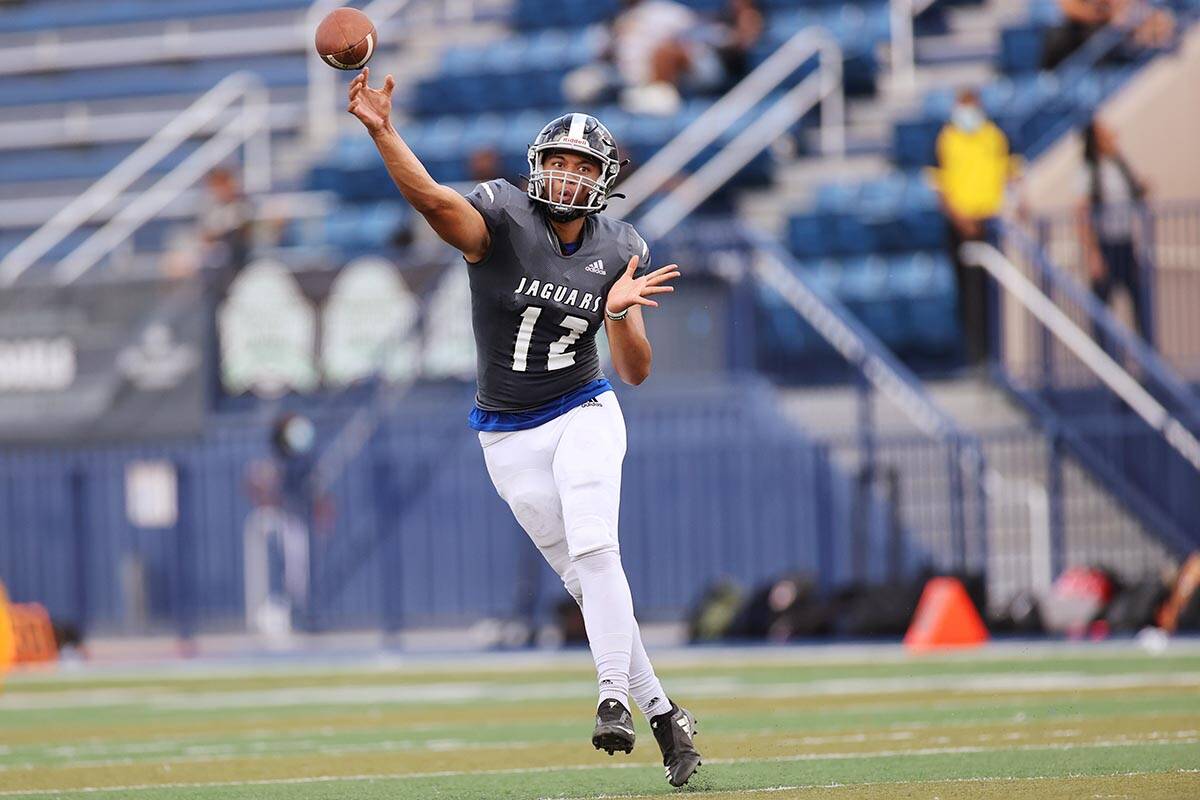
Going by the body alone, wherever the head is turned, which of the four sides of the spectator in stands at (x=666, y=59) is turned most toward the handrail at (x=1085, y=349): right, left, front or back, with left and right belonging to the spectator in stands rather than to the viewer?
left

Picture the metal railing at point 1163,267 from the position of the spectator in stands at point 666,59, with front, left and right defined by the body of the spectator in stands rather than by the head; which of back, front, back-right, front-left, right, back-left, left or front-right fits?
left

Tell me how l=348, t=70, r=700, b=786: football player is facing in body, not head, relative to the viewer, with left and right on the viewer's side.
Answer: facing the viewer

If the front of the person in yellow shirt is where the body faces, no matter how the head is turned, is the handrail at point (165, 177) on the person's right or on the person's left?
on the person's right

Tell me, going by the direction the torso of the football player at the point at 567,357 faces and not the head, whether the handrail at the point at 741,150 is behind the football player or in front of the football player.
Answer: behind

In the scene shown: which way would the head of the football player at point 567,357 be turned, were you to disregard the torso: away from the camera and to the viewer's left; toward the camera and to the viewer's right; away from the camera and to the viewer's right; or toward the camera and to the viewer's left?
toward the camera and to the viewer's left

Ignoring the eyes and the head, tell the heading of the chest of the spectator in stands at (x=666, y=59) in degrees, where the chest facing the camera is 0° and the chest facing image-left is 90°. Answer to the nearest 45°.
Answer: approximately 45°

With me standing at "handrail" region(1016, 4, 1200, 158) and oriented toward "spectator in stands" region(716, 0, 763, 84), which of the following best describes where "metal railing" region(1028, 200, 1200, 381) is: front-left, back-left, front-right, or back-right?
back-left

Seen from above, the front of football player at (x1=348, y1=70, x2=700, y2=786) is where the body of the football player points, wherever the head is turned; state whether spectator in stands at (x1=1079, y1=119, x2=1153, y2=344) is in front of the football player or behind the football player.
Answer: behind

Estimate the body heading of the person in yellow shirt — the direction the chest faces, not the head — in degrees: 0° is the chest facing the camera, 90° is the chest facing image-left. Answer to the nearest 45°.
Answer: approximately 0°

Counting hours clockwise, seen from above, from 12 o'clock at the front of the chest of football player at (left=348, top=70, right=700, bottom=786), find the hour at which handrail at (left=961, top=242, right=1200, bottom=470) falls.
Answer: The handrail is roughly at 7 o'clock from the football player.

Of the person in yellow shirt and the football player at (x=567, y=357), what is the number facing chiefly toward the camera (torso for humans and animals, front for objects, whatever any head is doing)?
2
